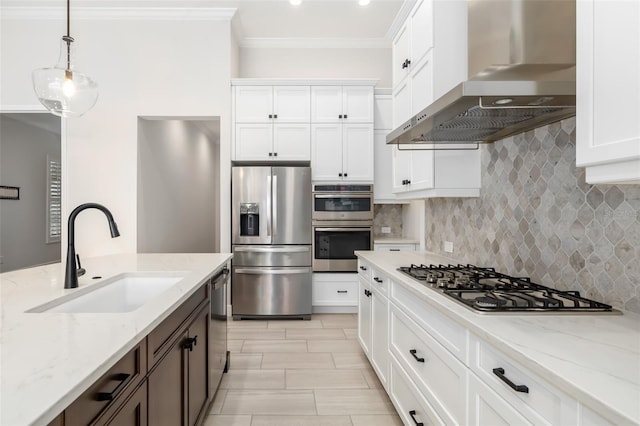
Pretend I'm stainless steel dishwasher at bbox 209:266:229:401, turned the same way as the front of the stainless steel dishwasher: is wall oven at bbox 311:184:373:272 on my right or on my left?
on my left

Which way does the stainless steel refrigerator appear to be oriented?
toward the camera

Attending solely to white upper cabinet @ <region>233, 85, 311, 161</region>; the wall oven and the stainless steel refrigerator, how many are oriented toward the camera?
3

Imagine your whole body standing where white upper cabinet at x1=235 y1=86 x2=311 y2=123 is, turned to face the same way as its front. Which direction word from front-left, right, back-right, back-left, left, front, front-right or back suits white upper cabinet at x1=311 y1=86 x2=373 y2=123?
left

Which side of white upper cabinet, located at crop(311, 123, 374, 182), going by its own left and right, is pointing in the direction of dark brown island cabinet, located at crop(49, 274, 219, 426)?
front

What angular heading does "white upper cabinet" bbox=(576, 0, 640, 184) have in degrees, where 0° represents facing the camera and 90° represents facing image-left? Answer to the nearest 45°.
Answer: approximately 45°

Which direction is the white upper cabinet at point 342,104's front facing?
toward the camera
